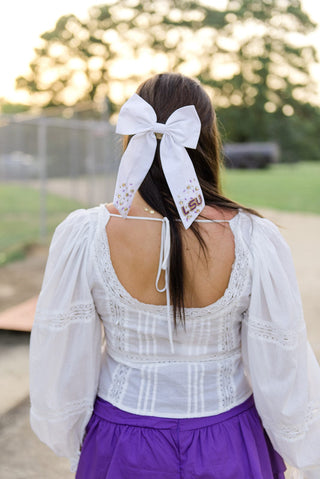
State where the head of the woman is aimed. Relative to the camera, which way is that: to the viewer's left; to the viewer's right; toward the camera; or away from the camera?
away from the camera

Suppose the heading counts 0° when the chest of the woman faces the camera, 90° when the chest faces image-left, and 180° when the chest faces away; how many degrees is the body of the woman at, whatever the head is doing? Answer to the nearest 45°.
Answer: approximately 180°

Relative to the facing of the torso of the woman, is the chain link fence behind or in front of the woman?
in front
